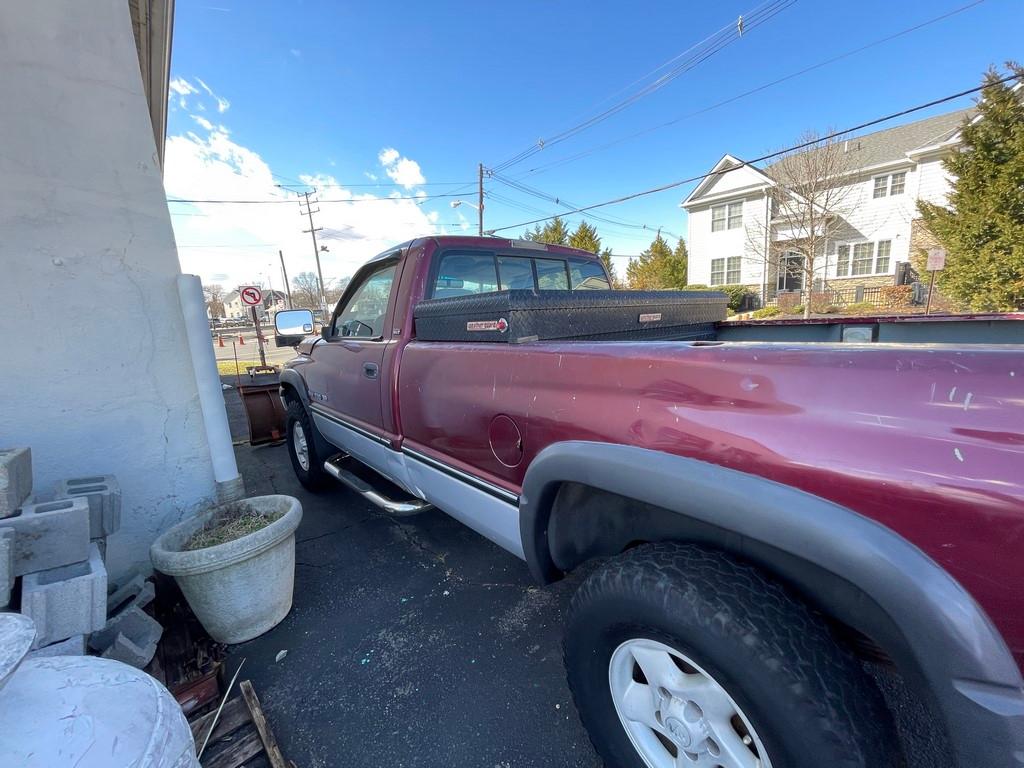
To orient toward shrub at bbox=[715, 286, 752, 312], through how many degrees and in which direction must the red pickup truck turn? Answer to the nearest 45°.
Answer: approximately 45° to its right

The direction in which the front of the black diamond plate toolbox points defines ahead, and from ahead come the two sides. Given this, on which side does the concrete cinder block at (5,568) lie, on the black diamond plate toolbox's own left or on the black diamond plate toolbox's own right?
on the black diamond plate toolbox's own right

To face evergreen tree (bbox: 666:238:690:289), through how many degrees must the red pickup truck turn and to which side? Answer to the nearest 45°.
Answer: approximately 45° to its right

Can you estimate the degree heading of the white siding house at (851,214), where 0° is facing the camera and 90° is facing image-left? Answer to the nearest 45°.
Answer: approximately 0°

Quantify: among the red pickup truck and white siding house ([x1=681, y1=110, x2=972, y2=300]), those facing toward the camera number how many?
1

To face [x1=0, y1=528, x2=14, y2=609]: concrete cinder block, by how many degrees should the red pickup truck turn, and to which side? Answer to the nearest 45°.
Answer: approximately 45° to its left

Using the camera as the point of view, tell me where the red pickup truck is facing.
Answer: facing away from the viewer and to the left of the viewer

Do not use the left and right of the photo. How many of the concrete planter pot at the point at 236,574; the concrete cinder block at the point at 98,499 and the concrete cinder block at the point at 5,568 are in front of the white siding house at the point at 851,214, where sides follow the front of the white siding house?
3

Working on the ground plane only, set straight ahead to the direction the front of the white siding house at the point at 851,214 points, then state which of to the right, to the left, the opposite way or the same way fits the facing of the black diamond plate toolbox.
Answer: to the left

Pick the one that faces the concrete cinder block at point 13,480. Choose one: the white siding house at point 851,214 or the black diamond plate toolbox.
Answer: the white siding house

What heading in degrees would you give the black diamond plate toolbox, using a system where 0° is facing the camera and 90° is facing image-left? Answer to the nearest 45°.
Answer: approximately 315°
